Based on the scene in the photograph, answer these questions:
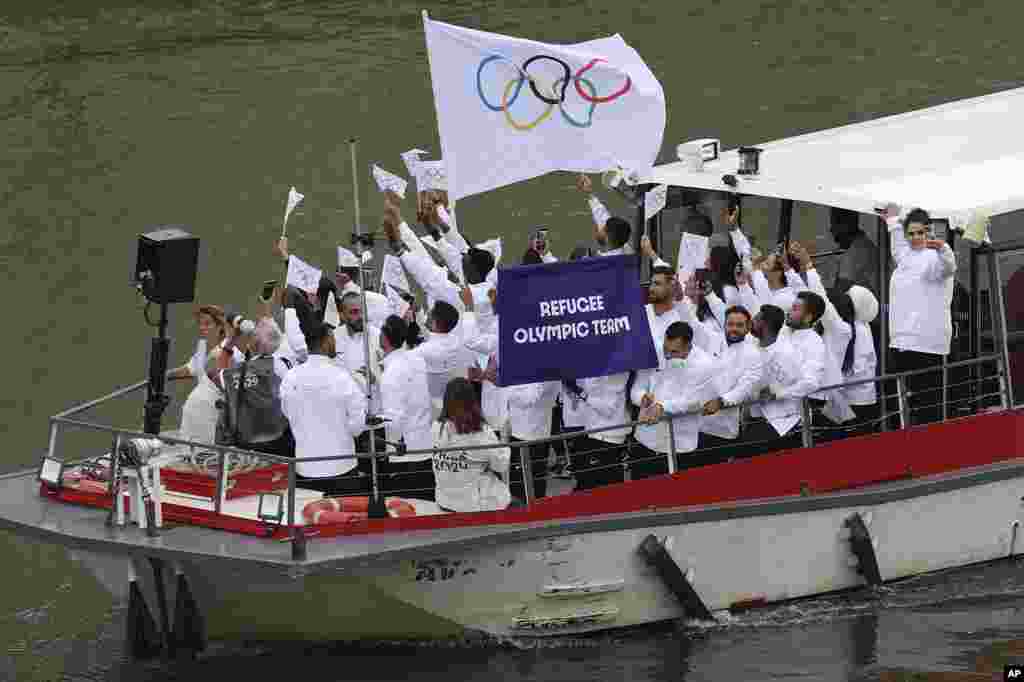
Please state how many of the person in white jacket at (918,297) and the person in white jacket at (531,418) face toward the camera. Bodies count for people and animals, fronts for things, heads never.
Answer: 2

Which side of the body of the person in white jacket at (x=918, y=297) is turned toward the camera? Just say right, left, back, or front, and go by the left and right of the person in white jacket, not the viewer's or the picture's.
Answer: front

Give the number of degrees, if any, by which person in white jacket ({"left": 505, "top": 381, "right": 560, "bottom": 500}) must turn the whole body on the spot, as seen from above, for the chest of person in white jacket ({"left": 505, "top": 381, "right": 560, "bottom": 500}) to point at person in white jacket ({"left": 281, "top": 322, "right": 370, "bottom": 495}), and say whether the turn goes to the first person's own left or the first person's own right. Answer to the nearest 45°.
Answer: approximately 90° to the first person's own right

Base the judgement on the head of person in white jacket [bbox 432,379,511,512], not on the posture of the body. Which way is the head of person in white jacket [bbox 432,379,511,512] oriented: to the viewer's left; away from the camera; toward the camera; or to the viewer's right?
away from the camera

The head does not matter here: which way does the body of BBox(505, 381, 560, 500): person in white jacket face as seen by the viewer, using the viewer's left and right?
facing the viewer

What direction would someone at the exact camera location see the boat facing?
facing the viewer and to the left of the viewer
